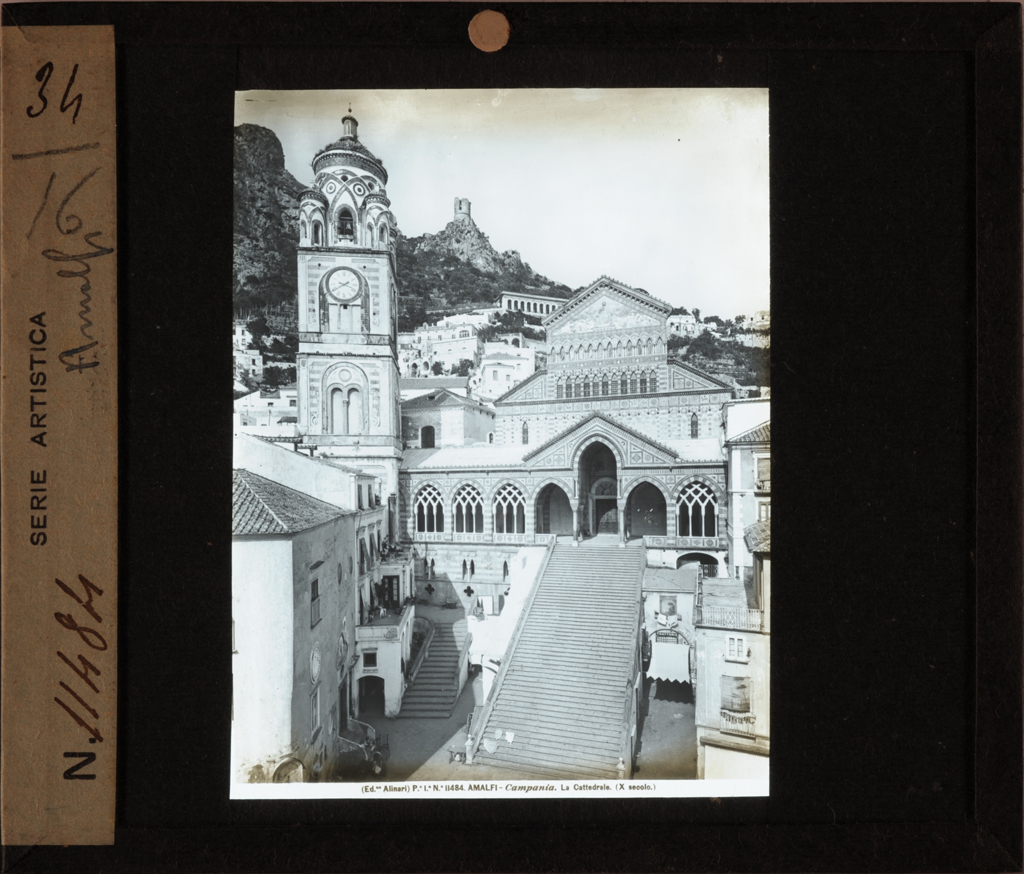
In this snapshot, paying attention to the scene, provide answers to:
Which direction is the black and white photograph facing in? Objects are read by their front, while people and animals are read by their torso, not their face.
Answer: toward the camera

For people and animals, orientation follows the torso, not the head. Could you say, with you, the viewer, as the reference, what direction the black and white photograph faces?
facing the viewer
